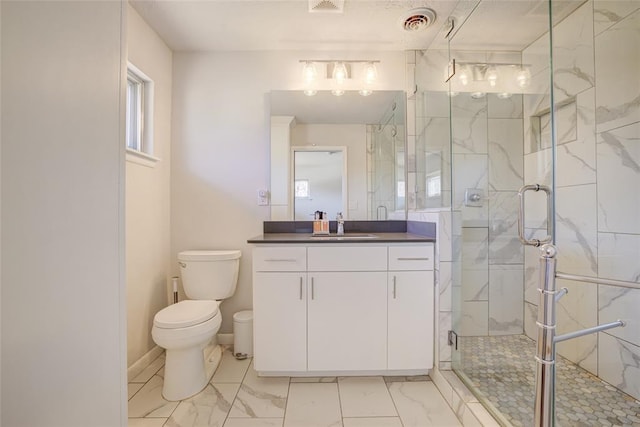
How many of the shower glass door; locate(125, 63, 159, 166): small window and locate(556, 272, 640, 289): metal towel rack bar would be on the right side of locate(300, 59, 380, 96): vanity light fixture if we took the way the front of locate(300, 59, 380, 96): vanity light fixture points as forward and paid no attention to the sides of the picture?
1

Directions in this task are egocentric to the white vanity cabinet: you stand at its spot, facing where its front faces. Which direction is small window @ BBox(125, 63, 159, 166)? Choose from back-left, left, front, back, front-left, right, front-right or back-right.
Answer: right

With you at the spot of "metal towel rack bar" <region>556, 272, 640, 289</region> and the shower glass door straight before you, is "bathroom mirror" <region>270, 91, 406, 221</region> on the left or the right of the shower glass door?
left

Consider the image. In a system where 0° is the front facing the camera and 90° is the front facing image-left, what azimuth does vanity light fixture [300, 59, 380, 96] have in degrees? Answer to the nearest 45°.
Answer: approximately 0°

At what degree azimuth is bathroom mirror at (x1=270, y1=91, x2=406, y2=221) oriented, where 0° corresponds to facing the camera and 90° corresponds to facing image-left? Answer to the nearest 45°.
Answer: approximately 0°
